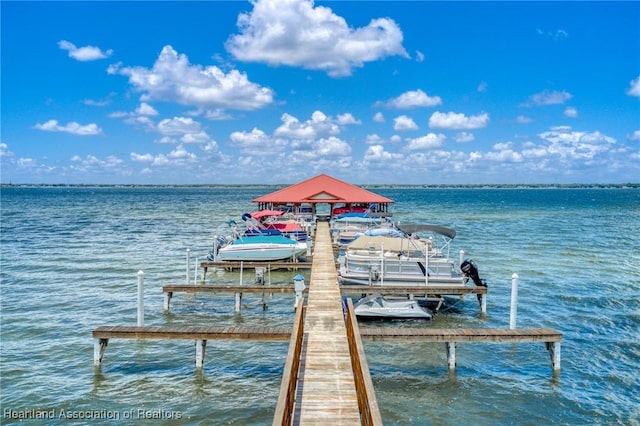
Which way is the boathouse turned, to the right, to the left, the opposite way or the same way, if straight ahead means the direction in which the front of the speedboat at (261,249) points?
to the right

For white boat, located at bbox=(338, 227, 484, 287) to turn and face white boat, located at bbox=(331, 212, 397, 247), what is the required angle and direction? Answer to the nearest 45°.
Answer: approximately 90° to its right

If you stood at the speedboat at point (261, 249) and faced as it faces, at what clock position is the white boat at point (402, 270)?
The white boat is roughly at 2 o'clock from the speedboat.

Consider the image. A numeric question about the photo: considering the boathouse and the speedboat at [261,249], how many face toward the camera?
1

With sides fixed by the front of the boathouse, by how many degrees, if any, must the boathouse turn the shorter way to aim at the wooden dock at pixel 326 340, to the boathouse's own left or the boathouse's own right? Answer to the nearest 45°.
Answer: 0° — it already faces it

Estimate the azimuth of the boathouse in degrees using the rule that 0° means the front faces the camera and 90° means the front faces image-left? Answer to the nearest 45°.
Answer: approximately 0°

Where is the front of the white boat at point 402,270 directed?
to the viewer's left

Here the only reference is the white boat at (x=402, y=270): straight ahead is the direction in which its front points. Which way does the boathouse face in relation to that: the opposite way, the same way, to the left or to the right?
to the left

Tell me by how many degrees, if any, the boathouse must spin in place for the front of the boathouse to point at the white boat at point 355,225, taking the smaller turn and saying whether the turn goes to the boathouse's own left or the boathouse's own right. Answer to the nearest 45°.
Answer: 0° — it already faces it
